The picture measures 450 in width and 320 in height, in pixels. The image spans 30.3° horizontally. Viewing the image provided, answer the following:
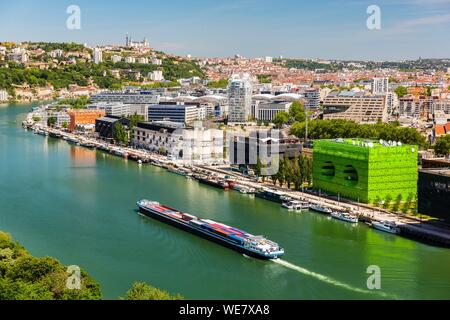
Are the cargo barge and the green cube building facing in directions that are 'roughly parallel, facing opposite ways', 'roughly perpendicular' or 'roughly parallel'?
roughly perpendicular

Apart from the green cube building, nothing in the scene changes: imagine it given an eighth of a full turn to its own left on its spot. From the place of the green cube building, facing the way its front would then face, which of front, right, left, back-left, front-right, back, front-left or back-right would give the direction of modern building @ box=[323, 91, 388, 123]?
back

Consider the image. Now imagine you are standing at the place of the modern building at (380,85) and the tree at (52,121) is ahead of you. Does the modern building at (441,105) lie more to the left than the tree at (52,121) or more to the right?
left

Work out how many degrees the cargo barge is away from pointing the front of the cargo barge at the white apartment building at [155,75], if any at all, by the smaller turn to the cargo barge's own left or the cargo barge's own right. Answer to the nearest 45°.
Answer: approximately 45° to the cargo barge's own right

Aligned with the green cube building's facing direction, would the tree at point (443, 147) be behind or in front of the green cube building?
behind

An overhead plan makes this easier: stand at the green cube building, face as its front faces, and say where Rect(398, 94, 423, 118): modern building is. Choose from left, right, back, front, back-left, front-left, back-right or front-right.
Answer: back-right

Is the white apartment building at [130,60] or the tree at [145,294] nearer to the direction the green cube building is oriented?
the tree

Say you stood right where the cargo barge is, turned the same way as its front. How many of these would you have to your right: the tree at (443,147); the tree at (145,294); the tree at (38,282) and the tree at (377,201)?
2

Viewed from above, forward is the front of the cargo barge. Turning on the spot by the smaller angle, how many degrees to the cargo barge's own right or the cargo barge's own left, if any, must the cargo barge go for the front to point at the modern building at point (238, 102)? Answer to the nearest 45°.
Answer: approximately 45° to the cargo barge's own right

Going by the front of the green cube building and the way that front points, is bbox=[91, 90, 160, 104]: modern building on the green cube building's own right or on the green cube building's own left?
on the green cube building's own right

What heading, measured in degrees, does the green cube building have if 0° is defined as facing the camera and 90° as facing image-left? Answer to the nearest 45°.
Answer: approximately 45°

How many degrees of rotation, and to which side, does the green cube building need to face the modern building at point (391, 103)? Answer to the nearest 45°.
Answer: approximately 135° to its right

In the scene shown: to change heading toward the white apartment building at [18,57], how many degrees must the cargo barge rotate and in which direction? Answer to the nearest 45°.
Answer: approximately 45° to its right

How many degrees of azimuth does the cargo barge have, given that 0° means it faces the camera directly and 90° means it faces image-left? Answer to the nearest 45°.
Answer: approximately 135°

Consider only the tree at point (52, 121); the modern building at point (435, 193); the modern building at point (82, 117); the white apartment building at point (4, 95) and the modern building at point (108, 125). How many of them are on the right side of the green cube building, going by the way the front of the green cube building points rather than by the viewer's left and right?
4

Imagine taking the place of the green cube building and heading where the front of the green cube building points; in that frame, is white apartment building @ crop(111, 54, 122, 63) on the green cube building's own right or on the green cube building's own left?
on the green cube building's own right
